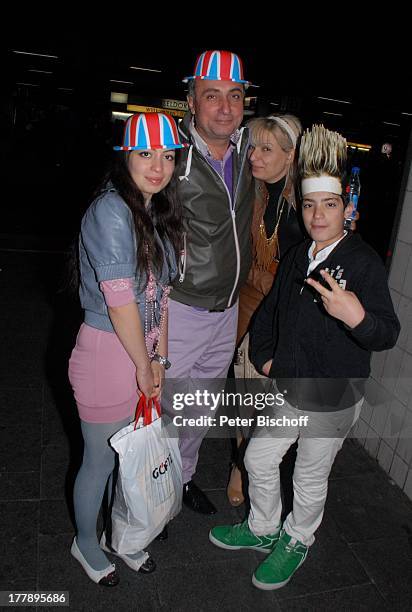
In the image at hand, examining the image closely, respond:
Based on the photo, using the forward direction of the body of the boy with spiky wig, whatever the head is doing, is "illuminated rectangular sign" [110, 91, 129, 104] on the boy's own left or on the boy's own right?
on the boy's own right

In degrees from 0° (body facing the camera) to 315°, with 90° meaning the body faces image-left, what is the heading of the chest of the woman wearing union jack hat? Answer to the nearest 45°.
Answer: approximately 315°

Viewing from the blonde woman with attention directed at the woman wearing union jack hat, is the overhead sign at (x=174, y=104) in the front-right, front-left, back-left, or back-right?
back-right

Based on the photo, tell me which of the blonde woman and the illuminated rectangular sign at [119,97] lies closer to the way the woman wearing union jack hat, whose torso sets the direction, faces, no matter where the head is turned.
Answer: the blonde woman

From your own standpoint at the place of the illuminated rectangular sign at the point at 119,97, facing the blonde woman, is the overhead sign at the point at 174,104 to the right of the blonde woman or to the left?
left

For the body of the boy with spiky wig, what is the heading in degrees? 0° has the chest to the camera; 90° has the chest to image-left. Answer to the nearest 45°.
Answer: approximately 45°

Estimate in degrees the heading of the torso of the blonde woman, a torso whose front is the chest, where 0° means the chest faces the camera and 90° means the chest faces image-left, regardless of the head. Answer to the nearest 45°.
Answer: approximately 45°

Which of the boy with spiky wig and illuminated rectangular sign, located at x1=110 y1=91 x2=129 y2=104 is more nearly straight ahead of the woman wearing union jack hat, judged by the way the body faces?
the boy with spiky wig

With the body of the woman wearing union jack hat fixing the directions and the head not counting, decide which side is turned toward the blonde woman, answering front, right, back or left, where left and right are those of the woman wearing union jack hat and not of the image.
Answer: left
